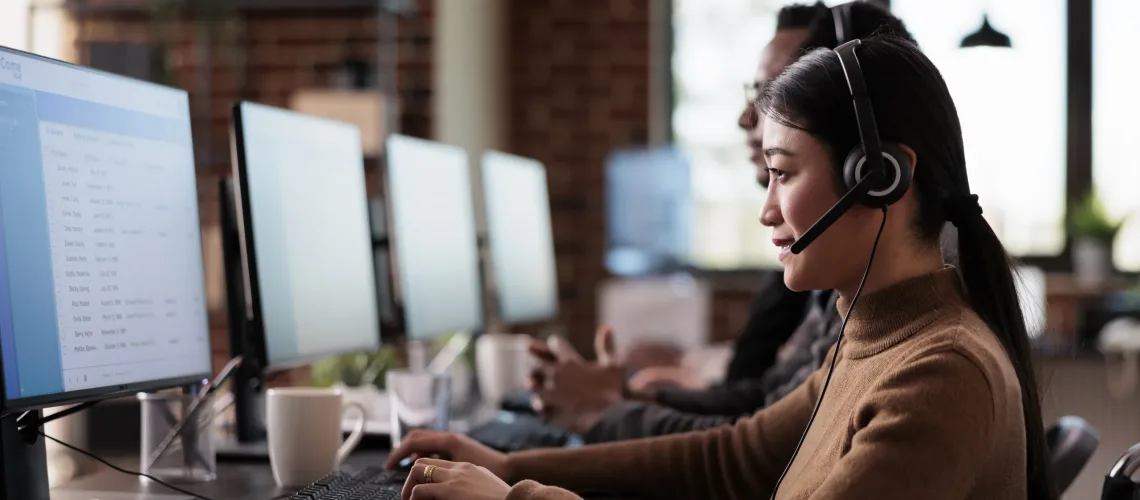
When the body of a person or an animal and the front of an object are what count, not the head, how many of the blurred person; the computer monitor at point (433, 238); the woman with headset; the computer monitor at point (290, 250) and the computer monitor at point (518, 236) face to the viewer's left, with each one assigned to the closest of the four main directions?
2

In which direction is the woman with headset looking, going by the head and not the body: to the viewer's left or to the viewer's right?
to the viewer's left

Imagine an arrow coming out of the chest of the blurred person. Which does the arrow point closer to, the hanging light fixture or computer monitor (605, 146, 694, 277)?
the computer monitor

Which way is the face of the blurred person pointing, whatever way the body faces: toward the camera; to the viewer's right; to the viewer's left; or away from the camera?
to the viewer's left

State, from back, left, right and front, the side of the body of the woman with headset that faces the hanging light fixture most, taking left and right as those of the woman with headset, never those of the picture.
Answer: right

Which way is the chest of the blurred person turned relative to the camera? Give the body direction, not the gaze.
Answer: to the viewer's left

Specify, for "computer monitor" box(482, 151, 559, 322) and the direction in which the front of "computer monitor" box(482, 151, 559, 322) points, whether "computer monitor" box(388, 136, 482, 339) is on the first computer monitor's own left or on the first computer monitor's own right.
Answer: on the first computer monitor's own right

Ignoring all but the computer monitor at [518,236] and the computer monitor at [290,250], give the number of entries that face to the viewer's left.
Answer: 0

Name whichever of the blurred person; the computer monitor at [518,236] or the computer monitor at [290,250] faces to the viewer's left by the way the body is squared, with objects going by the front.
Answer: the blurred person

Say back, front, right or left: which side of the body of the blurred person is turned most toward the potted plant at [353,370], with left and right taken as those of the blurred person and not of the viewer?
front

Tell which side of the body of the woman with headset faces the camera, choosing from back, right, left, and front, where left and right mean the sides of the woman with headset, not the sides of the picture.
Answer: left

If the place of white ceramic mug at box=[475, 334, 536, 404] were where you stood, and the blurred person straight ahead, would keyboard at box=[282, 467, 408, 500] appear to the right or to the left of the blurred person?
right

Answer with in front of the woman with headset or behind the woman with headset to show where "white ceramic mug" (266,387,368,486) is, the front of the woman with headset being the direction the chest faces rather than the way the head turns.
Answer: in front
